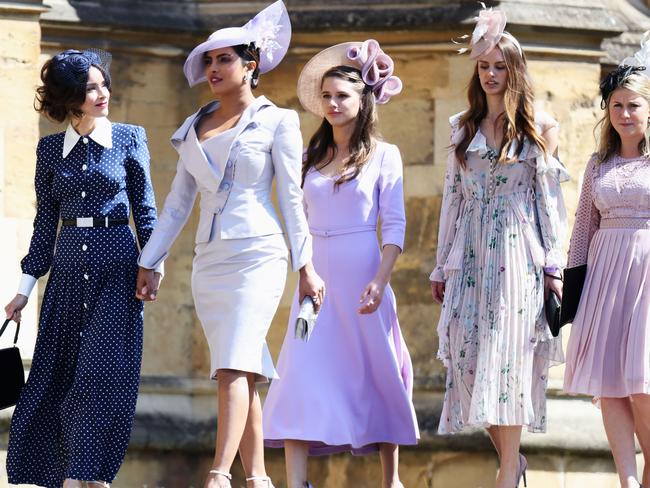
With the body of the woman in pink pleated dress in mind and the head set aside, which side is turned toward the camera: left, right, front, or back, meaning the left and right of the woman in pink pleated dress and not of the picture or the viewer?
front

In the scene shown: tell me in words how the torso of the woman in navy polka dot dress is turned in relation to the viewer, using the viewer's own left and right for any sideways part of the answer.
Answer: facing the viewer

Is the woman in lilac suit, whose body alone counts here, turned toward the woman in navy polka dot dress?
no

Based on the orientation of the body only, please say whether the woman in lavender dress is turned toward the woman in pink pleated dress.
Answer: no

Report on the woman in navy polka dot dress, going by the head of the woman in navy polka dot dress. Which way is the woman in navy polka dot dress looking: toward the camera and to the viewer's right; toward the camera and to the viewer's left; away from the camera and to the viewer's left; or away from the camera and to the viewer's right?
toward the camera and to the viewer's right

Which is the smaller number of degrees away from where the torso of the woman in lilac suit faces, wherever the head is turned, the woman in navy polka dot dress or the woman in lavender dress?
the woman in navy polka dot dress

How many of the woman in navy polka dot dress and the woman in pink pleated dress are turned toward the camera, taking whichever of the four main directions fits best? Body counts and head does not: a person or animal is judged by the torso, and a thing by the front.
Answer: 2

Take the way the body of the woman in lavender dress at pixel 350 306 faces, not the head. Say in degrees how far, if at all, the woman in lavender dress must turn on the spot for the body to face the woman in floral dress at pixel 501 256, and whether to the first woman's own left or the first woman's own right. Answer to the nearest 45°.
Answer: approximately 135° to the first woman's own left

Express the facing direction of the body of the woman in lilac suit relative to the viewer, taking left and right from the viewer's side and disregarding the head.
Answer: facing the viewer and to the left of the viewer

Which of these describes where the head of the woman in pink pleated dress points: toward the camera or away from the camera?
toward the camera

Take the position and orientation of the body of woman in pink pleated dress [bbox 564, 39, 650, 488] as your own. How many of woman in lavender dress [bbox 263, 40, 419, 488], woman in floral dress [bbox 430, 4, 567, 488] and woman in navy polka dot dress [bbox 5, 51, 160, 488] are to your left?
0

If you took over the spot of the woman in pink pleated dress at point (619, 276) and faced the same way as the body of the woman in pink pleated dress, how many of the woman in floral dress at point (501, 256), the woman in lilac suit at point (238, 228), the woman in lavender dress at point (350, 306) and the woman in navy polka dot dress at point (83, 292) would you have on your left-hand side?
0

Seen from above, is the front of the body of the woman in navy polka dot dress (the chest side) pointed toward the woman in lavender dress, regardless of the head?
no
